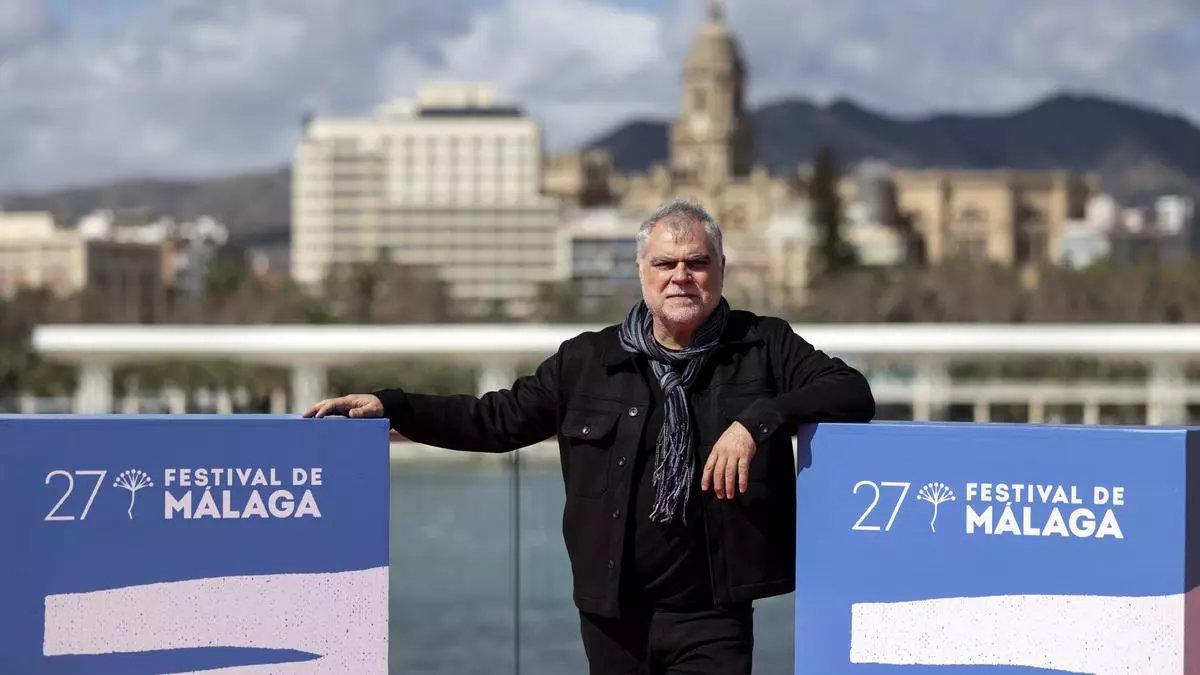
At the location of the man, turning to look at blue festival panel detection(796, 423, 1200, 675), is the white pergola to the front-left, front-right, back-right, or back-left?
back-left

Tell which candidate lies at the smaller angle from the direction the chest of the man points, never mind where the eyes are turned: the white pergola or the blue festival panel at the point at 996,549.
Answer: the blue festival panel

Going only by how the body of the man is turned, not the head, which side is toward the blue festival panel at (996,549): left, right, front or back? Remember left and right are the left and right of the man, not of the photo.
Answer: left

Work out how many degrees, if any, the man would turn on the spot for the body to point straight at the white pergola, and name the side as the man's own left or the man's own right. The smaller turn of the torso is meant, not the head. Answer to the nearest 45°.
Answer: approximately 180°

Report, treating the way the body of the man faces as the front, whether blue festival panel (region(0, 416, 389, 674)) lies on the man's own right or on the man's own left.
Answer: on the man's own right

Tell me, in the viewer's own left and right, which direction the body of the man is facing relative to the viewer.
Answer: facing the viewer
